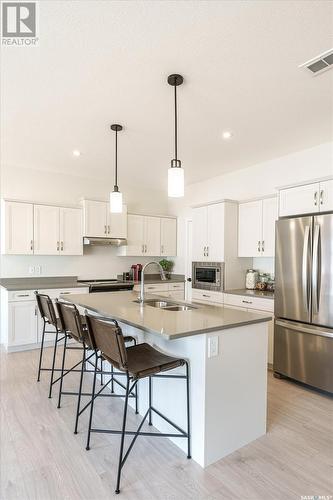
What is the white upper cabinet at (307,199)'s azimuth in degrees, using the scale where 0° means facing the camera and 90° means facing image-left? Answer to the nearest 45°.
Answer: approximately 45°

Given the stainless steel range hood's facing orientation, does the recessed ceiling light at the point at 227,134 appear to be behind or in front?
in front

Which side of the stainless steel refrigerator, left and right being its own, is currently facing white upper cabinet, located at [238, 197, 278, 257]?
right

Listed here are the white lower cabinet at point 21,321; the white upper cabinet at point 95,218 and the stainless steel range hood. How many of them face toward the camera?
3

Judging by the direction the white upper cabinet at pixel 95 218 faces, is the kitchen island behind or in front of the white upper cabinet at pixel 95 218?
in front

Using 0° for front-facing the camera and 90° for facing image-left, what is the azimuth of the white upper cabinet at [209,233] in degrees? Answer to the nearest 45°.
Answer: approximately 45°

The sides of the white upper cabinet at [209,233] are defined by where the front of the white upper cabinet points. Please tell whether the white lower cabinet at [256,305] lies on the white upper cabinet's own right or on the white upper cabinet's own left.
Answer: on the white upper cabinet's own left

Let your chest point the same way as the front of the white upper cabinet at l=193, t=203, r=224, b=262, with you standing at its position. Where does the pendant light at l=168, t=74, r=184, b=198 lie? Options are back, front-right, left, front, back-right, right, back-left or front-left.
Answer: front-left

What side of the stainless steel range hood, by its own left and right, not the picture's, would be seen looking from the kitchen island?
front

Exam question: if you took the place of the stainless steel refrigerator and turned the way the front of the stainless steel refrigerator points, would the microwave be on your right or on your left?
on your right

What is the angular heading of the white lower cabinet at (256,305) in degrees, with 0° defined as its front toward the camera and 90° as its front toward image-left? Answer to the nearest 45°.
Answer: approximately 45°
